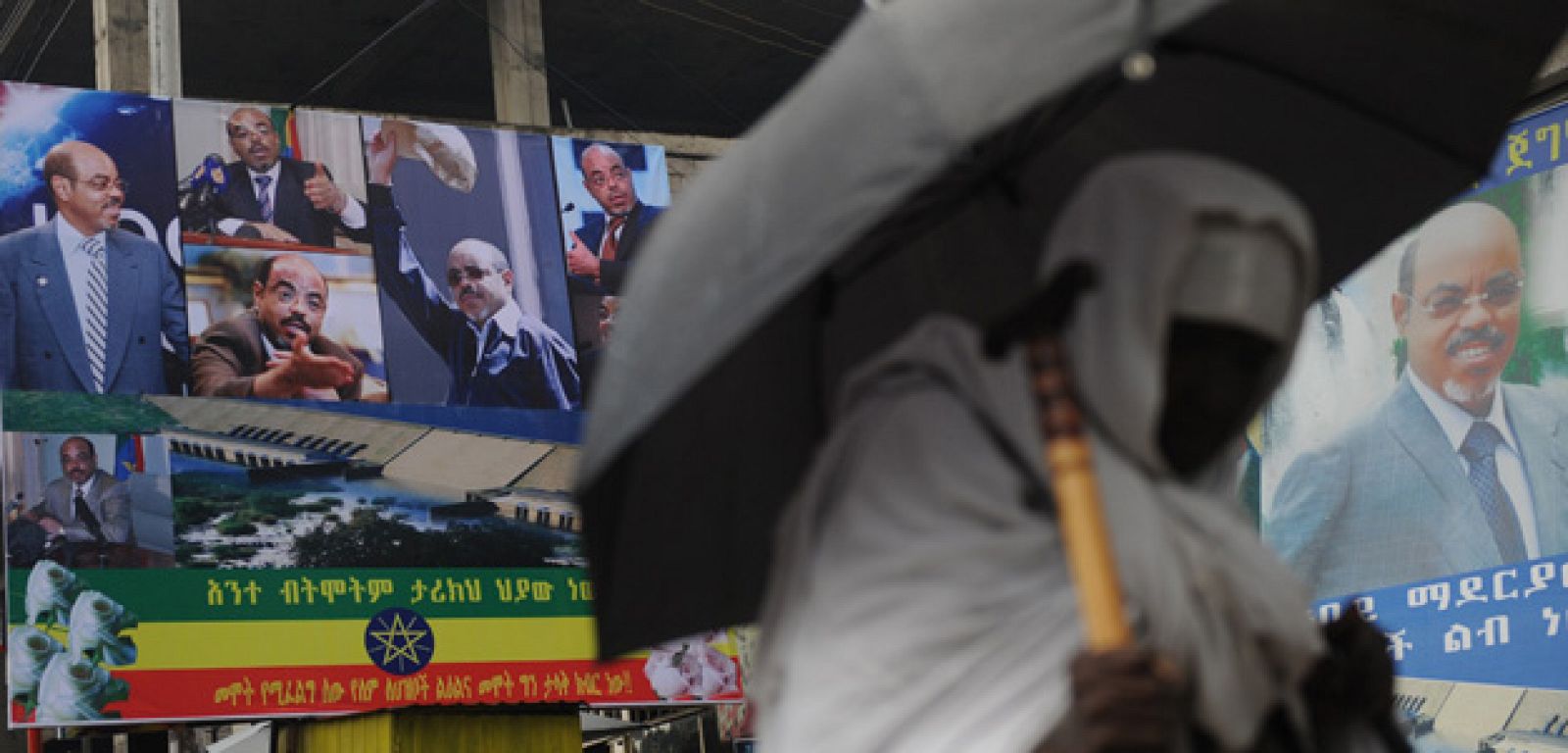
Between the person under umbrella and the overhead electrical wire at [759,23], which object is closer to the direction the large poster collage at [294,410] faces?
the person under umbrella

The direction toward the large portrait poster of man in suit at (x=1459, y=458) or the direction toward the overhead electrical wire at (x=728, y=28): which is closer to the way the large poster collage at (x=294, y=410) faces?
the large portrait poster of man in suit

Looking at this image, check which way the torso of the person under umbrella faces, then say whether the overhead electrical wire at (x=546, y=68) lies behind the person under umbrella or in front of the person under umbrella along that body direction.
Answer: behind

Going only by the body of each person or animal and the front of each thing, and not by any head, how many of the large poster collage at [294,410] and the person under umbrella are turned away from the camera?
0

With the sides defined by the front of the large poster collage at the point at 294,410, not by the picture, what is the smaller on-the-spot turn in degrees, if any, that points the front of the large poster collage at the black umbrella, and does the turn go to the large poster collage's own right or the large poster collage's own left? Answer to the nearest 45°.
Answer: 0° — it already faces it

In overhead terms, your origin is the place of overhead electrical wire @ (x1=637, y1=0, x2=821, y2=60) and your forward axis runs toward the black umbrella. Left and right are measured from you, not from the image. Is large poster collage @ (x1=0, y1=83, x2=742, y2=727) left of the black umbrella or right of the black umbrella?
right

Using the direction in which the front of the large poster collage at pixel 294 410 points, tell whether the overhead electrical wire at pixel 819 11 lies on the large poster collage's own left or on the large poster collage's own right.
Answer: on the large poster collage's own left

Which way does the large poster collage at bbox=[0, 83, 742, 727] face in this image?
toward the camera
